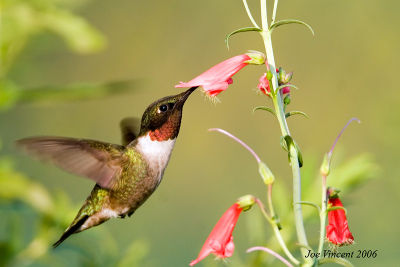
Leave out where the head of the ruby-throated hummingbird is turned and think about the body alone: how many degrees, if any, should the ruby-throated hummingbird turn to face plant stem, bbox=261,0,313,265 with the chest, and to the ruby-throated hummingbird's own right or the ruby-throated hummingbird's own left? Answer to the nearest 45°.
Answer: approximately 45° to the ruby-throated hummingbird's own right

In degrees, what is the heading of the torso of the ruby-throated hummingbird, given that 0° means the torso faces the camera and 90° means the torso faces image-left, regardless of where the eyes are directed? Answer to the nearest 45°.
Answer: approximately 270°
